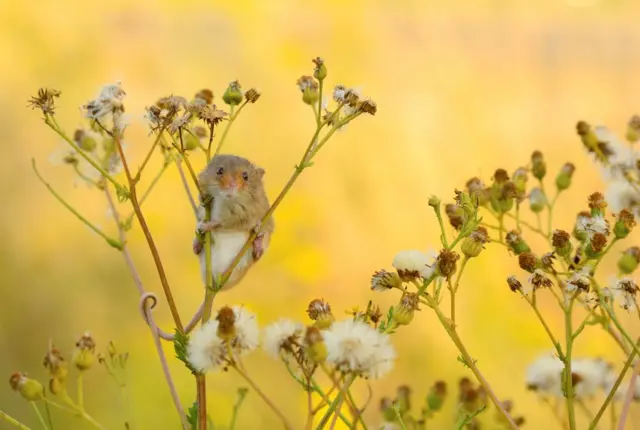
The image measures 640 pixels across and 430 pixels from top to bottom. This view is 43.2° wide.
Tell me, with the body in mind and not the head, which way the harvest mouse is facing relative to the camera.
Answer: toward the camera
